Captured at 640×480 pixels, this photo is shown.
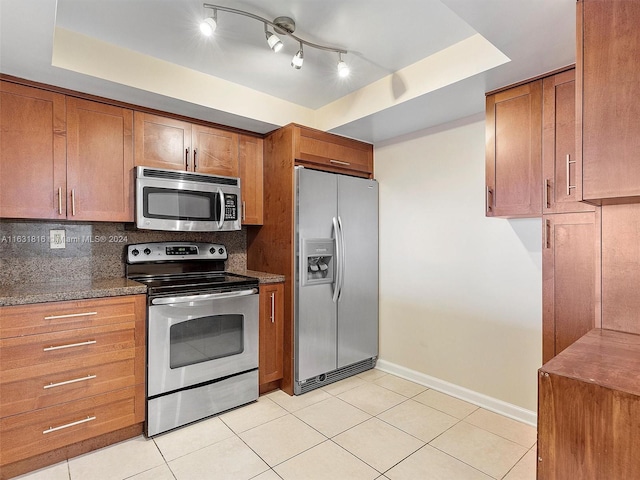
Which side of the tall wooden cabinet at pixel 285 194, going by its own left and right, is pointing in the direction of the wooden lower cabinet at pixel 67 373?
right

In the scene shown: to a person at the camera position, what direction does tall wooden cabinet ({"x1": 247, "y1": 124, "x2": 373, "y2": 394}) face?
facing the viewer and to the right of the viewer

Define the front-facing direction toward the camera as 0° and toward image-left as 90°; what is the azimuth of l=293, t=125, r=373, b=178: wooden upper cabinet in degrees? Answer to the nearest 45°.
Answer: approximately 315°

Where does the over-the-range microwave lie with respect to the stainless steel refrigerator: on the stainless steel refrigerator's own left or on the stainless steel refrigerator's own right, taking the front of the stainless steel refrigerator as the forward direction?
on the stainless steel refrigerator's own right

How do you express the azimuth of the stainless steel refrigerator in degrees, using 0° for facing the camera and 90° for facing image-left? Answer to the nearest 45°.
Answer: approximately 315°

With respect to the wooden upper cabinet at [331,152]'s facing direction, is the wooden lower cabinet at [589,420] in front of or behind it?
in front

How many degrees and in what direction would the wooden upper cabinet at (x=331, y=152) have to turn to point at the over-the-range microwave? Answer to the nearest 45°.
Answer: approximately 90° to its right

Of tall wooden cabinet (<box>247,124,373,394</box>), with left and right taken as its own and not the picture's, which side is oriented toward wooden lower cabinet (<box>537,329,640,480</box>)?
front
